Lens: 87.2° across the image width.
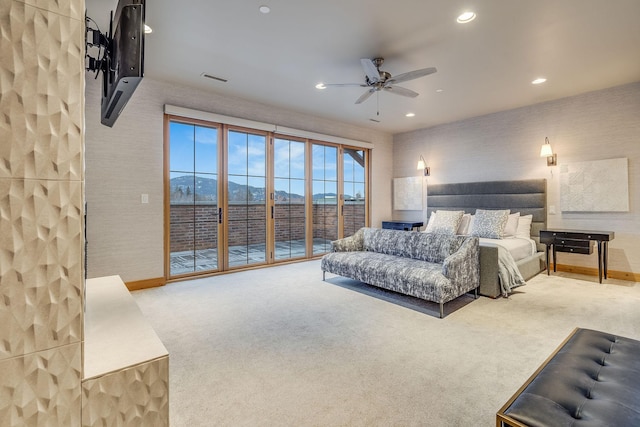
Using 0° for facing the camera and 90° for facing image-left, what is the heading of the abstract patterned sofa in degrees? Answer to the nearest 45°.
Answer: approximately 45°

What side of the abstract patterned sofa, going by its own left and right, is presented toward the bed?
back

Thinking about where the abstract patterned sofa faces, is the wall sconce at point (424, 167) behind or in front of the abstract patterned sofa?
behind

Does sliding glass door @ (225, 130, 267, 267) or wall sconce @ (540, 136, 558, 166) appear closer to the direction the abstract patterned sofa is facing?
the sliding glass door

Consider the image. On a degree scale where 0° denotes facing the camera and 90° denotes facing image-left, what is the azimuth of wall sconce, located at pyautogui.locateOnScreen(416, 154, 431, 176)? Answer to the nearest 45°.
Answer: approximately 45°

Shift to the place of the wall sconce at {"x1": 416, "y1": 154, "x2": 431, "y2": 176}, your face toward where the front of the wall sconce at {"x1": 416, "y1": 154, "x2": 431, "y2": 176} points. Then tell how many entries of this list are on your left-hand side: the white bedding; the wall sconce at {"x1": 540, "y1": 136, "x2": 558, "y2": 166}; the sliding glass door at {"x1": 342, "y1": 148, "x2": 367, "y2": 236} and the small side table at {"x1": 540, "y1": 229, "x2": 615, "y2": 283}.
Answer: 3

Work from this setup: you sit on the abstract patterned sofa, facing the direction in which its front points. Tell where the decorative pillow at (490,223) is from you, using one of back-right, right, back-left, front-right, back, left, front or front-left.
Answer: back

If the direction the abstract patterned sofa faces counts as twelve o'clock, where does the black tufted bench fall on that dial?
The black tufted bench is roughly at 10 o'clock from the abstract patterned sofa.

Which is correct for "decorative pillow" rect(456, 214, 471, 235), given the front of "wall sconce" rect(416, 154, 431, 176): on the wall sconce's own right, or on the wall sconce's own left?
on the wall sconce's own left

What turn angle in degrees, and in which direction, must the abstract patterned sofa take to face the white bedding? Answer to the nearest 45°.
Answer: approximately 180°

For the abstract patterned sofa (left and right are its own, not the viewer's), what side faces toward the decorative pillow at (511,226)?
back

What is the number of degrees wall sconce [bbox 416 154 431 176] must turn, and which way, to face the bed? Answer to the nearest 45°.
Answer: approximately 90° to its left
